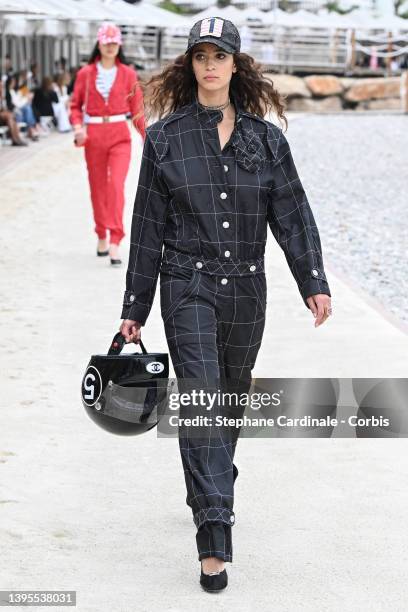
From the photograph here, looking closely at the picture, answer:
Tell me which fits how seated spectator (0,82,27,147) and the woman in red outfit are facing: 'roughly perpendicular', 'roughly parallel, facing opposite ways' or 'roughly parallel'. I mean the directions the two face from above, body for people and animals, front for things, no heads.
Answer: roughly perpendicular

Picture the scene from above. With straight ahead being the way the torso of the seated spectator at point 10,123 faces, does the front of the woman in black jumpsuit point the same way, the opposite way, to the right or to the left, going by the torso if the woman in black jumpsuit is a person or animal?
to the right

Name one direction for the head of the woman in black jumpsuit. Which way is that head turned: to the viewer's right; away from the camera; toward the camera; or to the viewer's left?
toward the camera

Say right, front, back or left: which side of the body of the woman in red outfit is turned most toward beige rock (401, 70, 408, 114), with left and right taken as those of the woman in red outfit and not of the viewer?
back

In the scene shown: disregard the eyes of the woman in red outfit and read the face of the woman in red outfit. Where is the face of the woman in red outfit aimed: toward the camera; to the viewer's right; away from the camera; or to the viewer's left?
toward the camera

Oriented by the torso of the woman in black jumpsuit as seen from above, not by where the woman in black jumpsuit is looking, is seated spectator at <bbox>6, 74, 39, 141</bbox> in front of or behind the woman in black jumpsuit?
behind

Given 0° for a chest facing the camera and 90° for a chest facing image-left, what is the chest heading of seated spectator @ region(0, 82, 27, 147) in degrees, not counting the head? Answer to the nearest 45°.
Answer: approximately 270°

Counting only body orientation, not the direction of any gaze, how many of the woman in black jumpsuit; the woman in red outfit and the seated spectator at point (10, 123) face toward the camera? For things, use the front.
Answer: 2

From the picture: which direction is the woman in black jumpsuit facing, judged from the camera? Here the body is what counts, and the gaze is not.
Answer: toward the camera

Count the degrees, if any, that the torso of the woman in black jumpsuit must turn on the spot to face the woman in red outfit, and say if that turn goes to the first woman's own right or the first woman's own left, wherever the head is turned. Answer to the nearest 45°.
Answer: approximately 180°

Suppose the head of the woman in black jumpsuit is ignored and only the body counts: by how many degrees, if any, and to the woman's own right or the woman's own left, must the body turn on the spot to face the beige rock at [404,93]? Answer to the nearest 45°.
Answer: approximately 180°

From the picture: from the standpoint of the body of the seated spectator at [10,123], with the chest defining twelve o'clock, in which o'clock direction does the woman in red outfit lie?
The woman in red outfit is roughly at 3 o'clock from the seated spectator.

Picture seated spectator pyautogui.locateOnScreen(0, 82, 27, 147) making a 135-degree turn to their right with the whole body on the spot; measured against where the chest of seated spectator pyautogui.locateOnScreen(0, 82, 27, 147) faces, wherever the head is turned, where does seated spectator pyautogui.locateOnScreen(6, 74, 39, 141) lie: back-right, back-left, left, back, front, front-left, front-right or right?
back-right

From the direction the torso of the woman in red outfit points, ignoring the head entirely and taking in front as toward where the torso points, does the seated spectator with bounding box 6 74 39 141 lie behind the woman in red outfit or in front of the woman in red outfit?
behind

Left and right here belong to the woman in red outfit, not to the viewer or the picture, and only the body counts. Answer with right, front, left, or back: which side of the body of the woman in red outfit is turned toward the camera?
front
